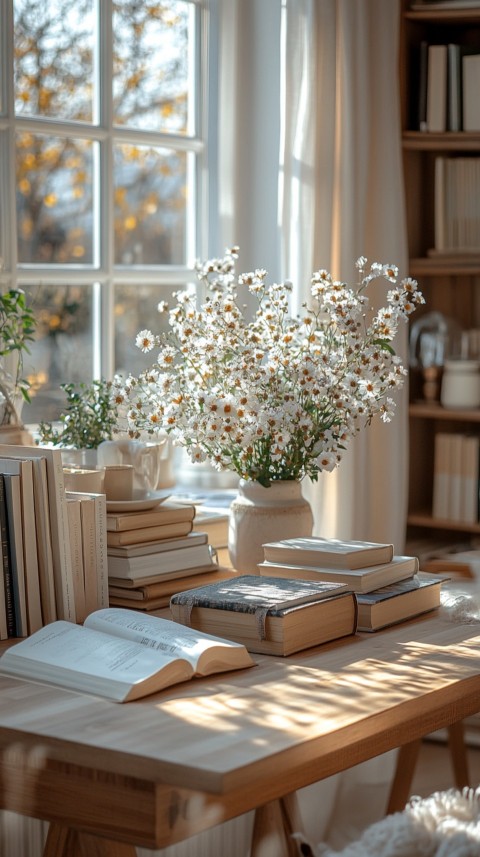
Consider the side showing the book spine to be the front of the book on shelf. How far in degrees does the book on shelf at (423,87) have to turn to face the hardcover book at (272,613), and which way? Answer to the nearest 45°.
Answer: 0° — it already faces it

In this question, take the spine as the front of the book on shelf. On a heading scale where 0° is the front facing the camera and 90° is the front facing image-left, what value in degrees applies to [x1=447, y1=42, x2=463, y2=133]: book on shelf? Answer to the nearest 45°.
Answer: approximately 0°

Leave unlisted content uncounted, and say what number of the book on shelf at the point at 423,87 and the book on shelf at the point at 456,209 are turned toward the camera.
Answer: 2

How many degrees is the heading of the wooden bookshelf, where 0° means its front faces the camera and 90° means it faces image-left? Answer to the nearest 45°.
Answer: approximately 0°

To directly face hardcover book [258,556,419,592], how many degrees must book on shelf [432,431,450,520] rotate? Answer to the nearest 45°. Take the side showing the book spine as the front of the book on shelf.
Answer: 0° — it already faces it
